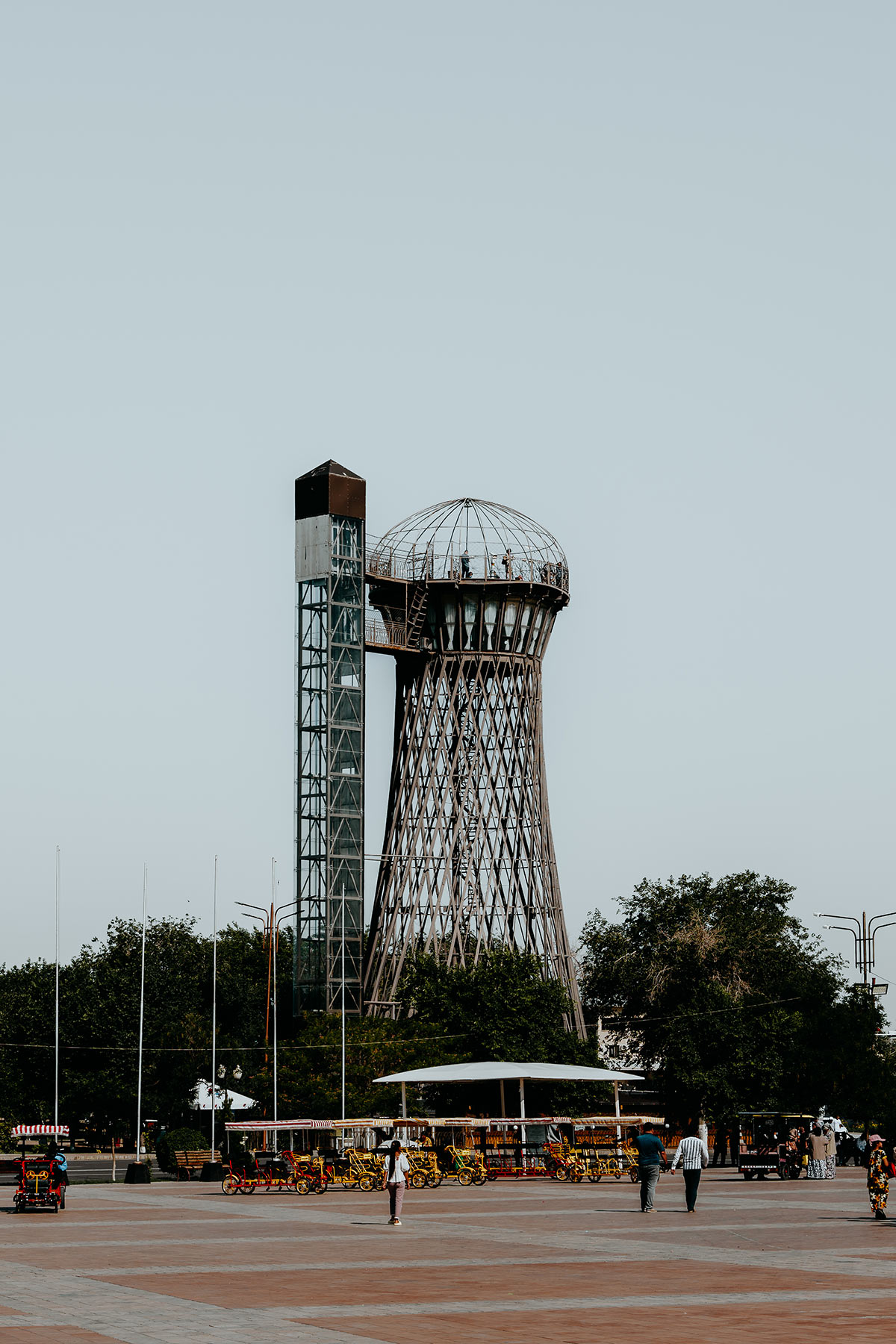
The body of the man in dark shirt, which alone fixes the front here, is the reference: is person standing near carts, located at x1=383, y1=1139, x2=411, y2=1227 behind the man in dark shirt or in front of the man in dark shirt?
behind

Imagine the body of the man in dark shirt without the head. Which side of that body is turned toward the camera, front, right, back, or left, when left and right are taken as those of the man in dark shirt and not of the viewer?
back

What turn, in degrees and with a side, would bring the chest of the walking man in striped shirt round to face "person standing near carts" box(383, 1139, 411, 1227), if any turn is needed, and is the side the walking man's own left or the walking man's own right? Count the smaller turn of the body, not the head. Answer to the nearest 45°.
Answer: approximately 135° to the walking man's own left

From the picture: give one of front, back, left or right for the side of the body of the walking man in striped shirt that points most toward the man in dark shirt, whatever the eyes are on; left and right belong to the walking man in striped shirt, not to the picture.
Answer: left

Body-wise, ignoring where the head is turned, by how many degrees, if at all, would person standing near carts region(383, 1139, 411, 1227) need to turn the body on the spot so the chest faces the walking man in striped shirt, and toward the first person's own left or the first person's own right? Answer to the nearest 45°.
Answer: approximately 45° to the first person's own right

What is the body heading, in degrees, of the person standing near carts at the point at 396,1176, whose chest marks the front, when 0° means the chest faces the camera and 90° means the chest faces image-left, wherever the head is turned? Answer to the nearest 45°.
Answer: approximately 180°

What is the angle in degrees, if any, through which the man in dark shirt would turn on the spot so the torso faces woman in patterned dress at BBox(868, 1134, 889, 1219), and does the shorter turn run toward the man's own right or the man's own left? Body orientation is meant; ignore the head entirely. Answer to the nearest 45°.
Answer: approximately 135° to the man's own right

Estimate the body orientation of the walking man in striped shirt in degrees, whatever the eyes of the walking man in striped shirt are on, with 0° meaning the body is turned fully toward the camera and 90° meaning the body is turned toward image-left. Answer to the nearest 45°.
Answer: approximately 180°

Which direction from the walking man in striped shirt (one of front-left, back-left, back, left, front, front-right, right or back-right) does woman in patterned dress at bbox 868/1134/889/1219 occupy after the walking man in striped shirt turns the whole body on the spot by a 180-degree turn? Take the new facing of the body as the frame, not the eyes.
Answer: front-left
